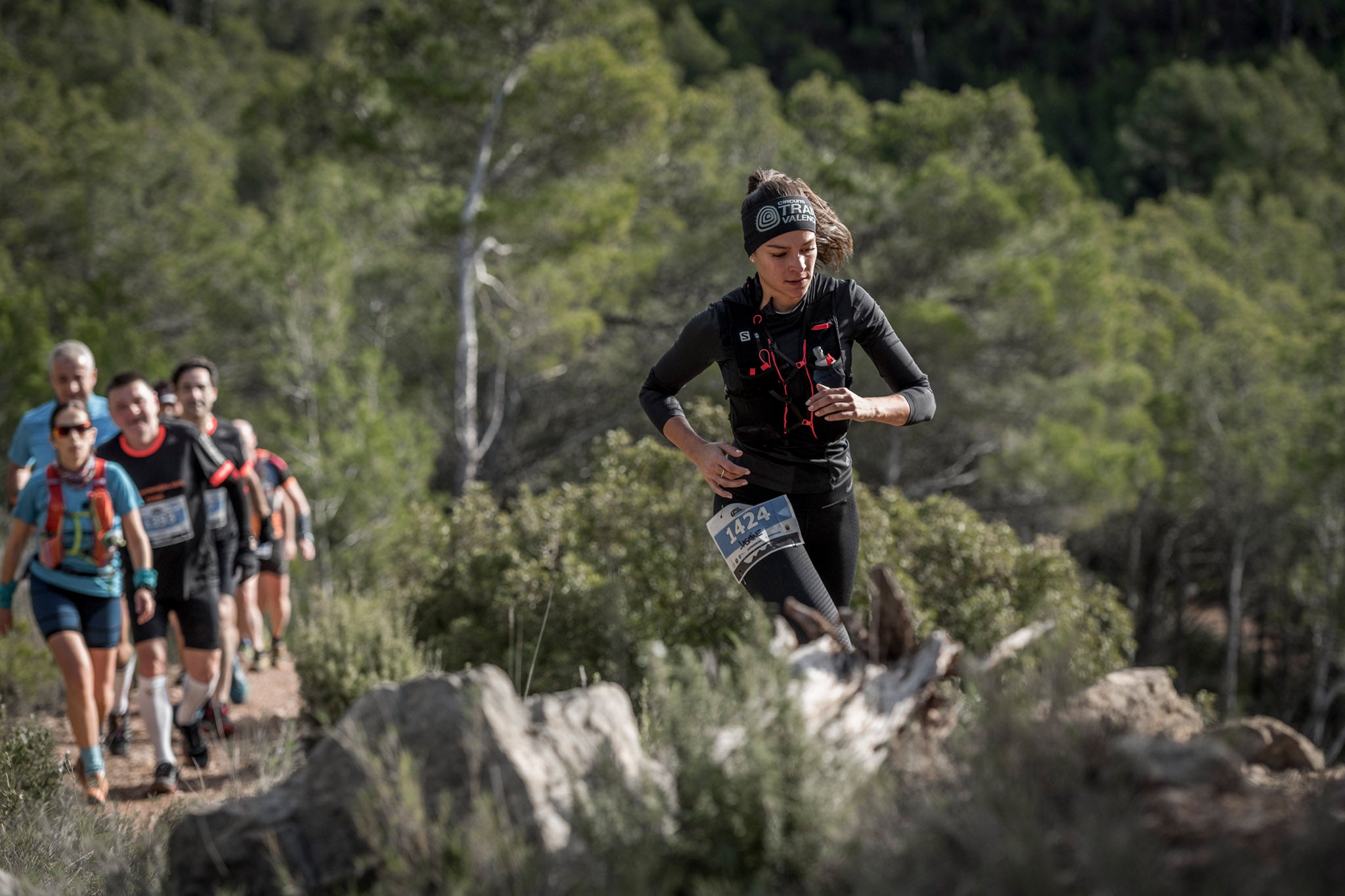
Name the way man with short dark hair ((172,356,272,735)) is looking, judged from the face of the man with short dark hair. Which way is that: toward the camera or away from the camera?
toward the camera

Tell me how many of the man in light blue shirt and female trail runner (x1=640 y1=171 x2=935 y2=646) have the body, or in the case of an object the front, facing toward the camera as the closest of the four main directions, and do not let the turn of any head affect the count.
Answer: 2

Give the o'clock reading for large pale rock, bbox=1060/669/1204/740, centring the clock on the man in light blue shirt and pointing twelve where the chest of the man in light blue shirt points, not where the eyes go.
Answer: The large pale rock is roughly at 11 o'clock from the man in light blue shirt.

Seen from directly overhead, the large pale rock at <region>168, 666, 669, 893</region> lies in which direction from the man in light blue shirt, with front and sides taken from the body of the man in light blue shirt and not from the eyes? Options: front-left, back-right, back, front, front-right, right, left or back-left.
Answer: front

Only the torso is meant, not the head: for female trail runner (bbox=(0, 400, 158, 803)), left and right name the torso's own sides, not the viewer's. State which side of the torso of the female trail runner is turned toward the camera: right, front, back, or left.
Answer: front

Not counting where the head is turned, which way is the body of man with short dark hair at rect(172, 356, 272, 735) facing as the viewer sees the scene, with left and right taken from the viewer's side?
facing the viewer

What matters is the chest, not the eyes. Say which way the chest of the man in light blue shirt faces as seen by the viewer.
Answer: toward the camera

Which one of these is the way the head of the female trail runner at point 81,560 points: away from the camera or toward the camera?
toward the camera

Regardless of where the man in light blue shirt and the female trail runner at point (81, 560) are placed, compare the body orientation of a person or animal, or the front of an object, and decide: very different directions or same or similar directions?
same or similar directions

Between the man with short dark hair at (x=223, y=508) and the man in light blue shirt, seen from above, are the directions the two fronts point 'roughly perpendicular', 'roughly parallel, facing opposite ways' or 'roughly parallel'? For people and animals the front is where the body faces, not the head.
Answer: roughly parallel

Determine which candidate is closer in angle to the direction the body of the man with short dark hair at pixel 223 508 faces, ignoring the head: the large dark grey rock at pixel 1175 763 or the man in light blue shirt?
the large dark grey rock
